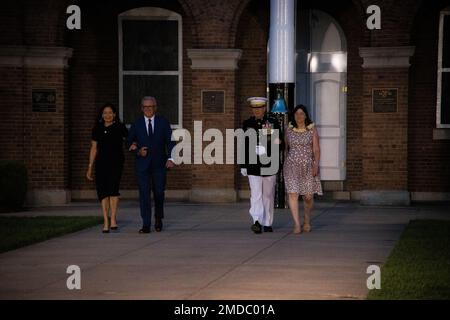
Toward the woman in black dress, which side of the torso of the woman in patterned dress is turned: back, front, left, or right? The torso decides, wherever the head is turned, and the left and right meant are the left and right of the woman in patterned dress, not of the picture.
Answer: right

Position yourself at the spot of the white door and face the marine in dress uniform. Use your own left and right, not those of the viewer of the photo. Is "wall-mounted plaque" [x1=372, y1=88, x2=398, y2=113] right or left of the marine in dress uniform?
left

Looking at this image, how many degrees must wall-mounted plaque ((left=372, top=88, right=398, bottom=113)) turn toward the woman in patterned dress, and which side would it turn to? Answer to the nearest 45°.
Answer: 0° — it already faces them

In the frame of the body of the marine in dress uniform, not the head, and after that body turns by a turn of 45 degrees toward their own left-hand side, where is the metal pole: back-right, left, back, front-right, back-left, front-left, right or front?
back-left

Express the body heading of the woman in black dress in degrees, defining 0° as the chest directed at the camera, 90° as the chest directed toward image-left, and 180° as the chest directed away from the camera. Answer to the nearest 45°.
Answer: approximately 0°
